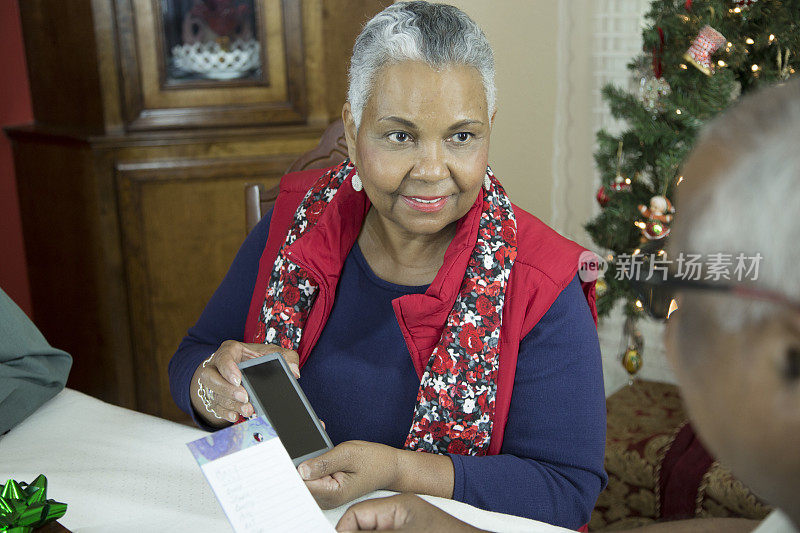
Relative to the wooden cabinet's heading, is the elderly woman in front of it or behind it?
in front

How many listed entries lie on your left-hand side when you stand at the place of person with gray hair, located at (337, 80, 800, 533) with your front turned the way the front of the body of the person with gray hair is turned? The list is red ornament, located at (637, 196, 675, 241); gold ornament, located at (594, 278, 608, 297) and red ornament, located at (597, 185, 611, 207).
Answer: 0

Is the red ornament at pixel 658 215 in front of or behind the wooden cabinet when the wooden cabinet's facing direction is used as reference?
in front

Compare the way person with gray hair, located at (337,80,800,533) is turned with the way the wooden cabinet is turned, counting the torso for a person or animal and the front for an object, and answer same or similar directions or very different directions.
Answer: very different directions

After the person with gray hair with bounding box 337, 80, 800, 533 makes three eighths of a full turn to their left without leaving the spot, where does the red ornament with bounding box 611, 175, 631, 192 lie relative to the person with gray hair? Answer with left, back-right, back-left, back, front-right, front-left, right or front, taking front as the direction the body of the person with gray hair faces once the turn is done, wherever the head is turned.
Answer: back

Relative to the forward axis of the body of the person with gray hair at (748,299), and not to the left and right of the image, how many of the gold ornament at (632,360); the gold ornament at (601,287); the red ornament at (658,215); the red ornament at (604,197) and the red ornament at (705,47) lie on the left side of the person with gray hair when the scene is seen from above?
0

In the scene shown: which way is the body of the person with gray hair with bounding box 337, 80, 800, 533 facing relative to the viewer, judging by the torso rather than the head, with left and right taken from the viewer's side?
facing away from the viewer and to the left of the viewer

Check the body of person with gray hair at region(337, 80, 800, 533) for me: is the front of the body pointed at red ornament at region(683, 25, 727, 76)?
no

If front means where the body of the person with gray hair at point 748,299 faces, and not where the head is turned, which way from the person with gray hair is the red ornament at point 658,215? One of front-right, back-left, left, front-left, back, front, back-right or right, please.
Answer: front-right

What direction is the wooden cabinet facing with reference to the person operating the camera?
facing the viewer and to the right of the viewer
